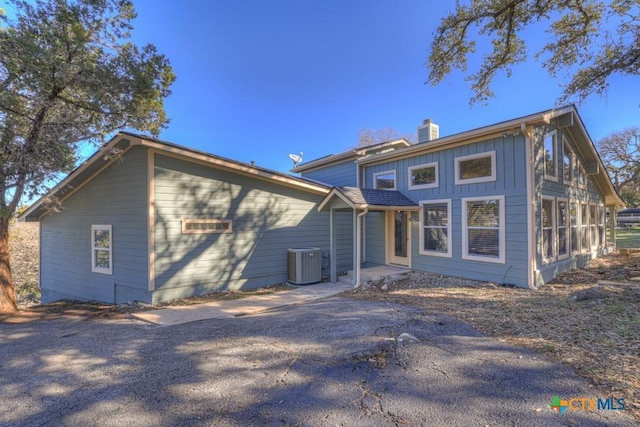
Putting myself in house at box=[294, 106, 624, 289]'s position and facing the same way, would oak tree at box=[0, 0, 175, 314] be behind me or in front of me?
in front

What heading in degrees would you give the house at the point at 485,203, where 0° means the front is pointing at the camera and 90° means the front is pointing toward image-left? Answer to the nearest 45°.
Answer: approximately 45°

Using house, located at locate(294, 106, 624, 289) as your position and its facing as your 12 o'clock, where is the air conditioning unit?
The air conditioning unit is roughly at 1 o'clock from the house.

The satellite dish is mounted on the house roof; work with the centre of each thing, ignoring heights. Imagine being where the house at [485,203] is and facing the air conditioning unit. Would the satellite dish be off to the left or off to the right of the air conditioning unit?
right

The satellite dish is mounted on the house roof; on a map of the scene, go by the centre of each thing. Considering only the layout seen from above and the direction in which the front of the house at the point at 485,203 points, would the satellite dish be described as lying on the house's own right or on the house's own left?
on the house's own right
